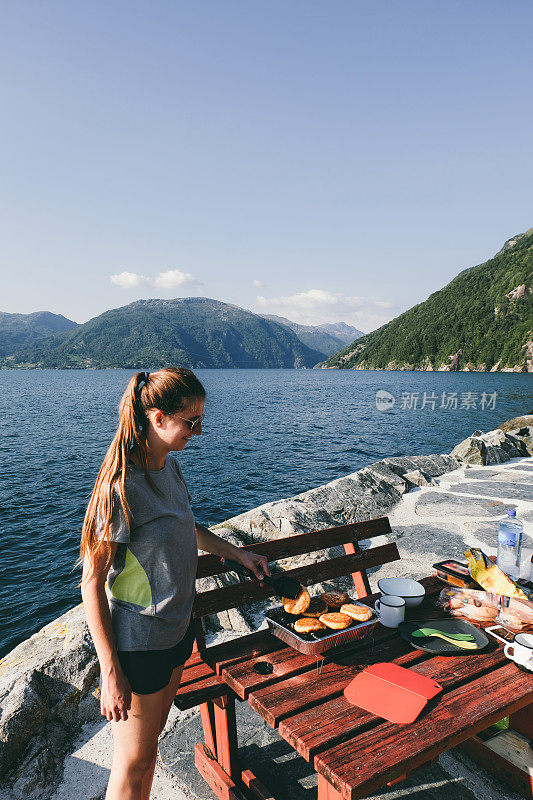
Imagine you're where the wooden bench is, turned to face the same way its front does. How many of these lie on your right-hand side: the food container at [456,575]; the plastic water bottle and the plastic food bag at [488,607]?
0

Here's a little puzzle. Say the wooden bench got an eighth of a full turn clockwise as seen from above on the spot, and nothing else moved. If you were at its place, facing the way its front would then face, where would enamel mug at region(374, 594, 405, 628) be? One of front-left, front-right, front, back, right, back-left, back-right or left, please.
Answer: left

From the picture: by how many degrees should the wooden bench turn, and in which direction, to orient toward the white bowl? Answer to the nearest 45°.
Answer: approximately 45° to its left

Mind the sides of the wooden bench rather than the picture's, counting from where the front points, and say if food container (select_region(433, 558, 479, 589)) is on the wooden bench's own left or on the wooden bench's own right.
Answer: on the wooden bench's own left

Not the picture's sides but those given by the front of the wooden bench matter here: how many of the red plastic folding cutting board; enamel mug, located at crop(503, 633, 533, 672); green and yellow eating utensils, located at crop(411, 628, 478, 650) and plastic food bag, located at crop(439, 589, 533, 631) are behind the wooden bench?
0

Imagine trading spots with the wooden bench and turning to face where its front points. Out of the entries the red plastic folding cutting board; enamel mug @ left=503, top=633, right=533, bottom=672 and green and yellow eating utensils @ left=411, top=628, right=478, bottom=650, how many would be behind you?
0

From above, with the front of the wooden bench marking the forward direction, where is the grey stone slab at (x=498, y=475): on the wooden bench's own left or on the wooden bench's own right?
on the wooden bench's own left

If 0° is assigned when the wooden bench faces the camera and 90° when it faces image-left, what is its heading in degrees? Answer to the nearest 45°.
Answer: approximately 315°

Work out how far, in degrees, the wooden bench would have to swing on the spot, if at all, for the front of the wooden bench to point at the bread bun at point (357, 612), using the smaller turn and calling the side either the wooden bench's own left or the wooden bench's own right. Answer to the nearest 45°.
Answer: approximately 45° to the wooden bench's own left

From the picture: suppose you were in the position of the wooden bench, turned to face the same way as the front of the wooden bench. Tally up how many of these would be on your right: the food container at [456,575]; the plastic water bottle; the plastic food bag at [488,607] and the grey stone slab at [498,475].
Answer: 0

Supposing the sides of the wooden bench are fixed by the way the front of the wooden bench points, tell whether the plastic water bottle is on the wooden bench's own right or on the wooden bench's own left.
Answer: on the wooden bench's own left

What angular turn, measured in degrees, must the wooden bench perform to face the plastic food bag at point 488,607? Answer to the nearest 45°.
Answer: approximately 45° to its left

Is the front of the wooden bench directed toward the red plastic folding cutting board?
yes

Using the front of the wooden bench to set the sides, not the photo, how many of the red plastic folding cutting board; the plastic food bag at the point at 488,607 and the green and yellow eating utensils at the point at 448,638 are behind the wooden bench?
0

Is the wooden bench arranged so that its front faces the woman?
no

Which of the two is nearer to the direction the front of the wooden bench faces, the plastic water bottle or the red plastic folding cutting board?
the red plastic folding cutting board

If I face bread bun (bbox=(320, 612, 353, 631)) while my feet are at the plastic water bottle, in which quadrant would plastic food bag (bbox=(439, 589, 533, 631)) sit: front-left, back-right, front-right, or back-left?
front-left

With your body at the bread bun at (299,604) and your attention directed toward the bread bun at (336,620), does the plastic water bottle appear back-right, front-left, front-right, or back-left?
front-left

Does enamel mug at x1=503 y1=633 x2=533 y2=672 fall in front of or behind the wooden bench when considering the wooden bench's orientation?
in front
